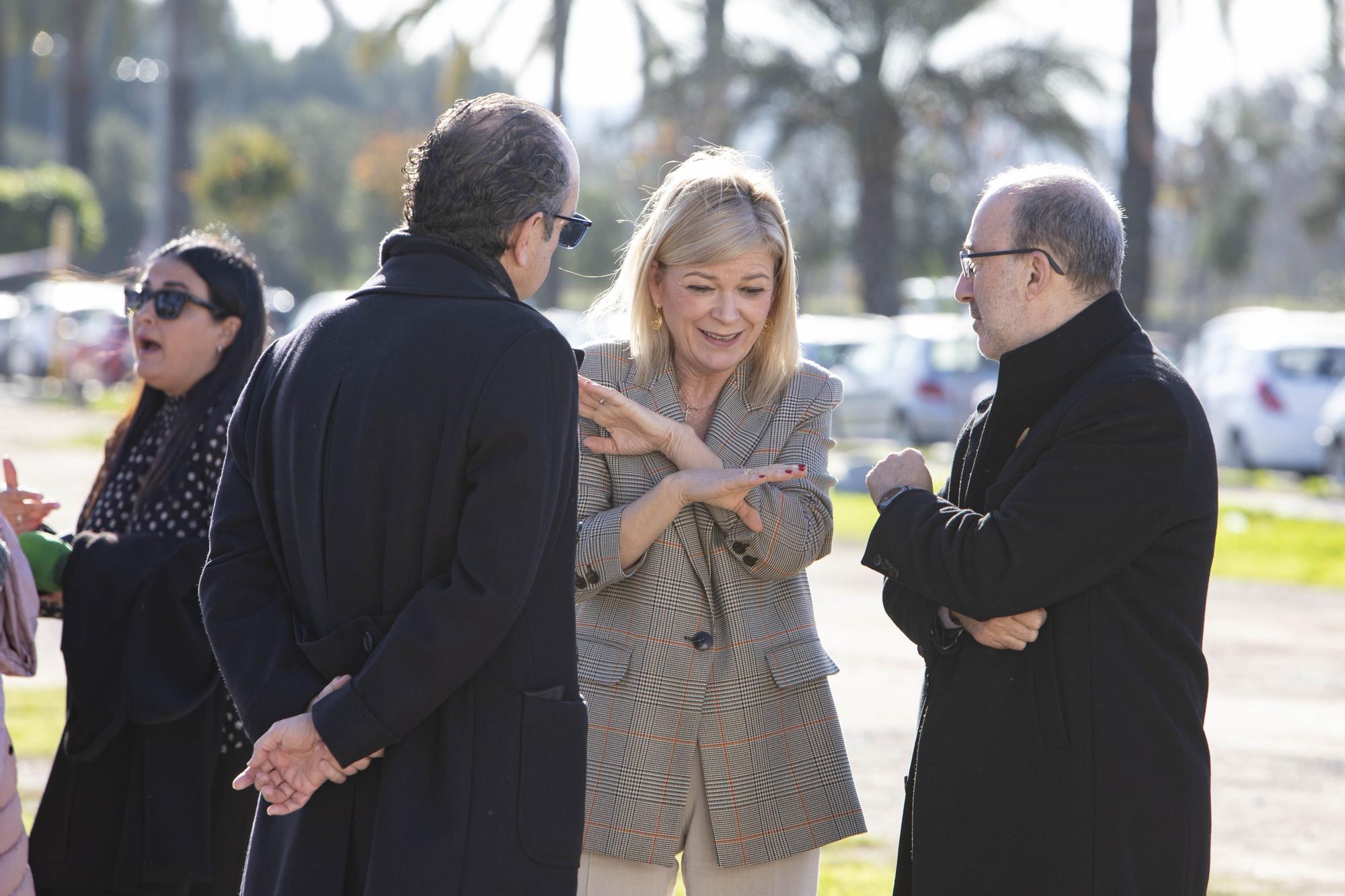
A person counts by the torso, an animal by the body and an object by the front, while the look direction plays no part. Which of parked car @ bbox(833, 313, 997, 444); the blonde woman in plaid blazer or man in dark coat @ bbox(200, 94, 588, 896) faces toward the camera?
the blonde woman in plaid blazer

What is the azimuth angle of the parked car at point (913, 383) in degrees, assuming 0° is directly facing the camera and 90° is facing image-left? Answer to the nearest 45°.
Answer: approximately 135°

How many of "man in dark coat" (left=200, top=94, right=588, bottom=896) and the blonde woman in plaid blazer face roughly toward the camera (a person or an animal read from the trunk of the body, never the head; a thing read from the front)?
1

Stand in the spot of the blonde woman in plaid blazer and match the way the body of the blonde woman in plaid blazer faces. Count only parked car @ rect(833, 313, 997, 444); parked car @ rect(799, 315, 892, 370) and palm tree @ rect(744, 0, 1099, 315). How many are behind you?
3

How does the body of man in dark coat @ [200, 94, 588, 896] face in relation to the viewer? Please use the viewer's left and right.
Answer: facing away from the viewer and to the right of the viewer

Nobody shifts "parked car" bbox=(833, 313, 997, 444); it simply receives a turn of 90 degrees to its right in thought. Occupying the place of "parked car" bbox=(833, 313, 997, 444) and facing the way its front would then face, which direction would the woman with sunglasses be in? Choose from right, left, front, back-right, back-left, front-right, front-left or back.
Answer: back-right

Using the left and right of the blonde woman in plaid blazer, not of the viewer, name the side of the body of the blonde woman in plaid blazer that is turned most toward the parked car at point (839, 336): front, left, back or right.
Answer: back

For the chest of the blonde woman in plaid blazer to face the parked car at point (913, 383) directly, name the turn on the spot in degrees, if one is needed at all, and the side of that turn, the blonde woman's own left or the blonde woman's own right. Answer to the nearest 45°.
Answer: approximately 180°

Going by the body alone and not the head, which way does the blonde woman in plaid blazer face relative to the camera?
toward the camera

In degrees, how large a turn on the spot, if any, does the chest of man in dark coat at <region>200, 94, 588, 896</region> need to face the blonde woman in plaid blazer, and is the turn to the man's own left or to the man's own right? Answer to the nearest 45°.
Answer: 0° — they already face them

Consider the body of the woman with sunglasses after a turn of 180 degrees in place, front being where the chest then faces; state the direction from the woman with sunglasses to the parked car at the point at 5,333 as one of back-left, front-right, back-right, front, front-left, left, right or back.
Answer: front-left

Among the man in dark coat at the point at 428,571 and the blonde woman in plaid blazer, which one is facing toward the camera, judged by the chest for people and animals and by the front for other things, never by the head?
the blonde woman in plaid blazer

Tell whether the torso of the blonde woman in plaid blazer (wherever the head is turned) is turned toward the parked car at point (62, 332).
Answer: no

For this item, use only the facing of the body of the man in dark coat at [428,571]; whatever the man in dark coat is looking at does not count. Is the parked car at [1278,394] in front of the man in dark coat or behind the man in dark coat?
in front

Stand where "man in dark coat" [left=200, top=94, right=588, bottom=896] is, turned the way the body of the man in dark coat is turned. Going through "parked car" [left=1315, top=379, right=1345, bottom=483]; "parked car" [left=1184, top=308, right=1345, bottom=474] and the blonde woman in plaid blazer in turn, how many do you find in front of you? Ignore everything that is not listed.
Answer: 3
